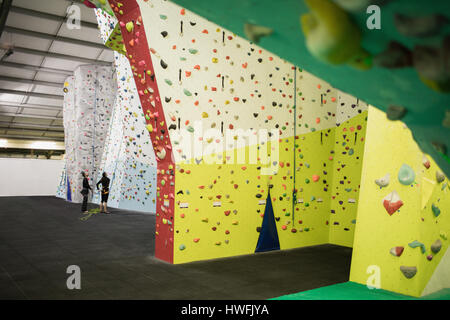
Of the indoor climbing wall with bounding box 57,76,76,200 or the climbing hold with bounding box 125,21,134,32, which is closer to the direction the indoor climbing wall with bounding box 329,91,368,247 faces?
the climbing hold

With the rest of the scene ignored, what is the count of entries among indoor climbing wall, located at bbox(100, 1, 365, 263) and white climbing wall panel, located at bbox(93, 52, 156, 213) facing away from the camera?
0

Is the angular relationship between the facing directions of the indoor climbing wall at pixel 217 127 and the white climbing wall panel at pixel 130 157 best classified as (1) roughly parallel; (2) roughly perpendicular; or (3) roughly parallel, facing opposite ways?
roughly perpendicular

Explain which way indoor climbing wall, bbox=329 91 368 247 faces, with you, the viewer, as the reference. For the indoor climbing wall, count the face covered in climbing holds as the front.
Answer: facing the viewer and to the left of the viewer

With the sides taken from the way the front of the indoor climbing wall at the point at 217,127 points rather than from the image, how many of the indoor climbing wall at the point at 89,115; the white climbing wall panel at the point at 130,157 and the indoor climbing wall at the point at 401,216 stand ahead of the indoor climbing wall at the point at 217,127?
1

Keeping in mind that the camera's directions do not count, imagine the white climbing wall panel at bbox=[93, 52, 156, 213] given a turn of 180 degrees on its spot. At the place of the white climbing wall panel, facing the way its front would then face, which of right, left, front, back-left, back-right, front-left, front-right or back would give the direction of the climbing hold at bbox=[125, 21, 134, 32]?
back-right

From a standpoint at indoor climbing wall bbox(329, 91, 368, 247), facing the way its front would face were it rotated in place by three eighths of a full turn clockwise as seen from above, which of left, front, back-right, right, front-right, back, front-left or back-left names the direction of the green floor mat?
back

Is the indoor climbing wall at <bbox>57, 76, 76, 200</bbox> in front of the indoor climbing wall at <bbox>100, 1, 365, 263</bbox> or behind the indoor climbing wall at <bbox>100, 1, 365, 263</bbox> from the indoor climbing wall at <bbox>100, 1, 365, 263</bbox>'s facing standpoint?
behind

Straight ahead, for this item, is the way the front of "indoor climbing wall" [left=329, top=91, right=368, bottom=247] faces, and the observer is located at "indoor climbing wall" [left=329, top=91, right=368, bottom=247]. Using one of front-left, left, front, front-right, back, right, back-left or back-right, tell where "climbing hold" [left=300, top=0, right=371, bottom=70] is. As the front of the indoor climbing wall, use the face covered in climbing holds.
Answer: front-left
